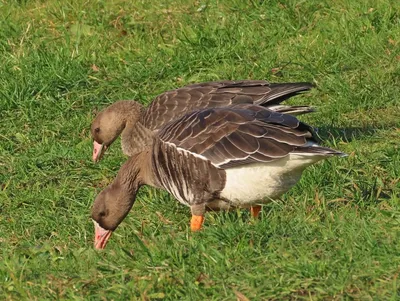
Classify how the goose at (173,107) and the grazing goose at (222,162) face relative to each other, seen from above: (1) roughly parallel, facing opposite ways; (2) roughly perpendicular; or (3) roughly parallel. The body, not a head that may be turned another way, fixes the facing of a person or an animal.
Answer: roughly parallel

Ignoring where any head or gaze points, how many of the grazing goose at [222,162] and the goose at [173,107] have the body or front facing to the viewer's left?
2

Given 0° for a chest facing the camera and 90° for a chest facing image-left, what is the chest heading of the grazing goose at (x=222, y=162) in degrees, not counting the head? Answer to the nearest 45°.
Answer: approximately 90°

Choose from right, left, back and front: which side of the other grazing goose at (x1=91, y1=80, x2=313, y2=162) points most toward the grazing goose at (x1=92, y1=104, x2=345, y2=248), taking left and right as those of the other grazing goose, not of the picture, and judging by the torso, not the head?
left

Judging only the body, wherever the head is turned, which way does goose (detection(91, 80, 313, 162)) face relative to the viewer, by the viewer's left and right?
facing to the left of the viewer
